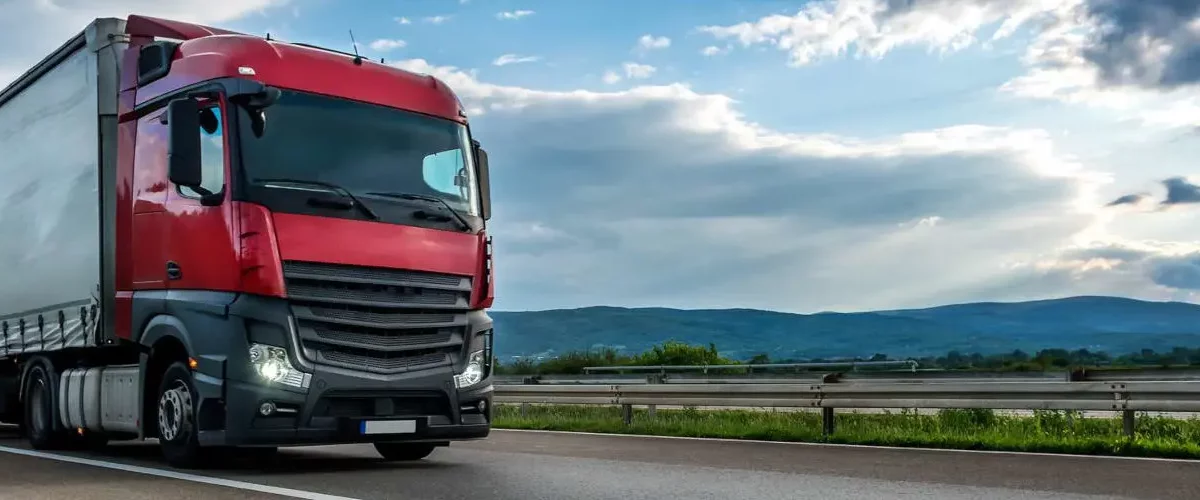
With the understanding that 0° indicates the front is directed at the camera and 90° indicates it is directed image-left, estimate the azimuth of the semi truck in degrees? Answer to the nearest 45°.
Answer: approximately 315°

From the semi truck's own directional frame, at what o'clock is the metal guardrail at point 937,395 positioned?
The metal guardrail is roughly at 10 o'clock from the semi truck.
